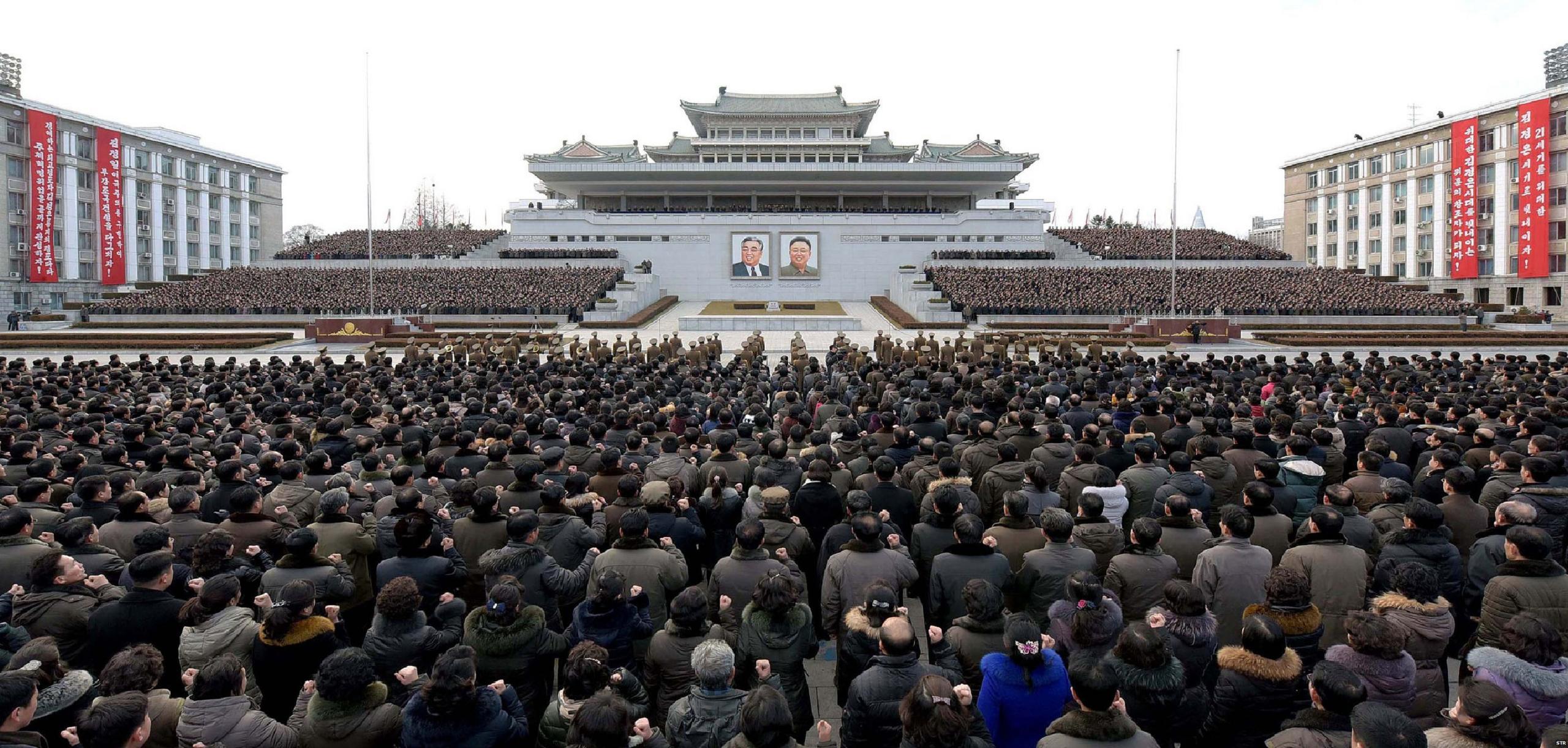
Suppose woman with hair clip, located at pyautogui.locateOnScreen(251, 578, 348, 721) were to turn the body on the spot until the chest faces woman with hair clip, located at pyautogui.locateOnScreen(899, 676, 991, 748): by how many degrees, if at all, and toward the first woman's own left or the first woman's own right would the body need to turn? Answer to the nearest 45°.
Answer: approximately 90° to the first woman's own right

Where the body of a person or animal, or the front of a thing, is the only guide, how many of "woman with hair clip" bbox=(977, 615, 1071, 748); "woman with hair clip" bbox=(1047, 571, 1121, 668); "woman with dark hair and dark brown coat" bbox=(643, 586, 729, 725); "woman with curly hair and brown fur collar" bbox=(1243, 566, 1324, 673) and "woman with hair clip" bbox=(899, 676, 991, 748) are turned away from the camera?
5

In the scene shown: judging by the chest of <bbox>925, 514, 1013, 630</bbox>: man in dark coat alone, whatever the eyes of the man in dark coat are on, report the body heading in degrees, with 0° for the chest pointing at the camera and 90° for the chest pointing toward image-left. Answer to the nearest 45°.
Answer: approximately 180°

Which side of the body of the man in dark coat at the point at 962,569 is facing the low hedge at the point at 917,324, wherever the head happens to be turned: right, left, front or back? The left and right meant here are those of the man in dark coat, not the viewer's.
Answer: front

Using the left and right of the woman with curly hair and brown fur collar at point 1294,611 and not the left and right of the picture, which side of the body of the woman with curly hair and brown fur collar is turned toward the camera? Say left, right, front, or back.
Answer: back

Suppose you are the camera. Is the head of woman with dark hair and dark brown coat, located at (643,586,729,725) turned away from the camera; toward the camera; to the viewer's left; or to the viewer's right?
away from the camera

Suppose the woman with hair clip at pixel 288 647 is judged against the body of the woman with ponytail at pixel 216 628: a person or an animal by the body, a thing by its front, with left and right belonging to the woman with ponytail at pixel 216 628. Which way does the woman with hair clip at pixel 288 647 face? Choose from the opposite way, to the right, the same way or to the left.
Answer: the same way

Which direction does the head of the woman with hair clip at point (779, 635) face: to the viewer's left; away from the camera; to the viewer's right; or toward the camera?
away from the camera

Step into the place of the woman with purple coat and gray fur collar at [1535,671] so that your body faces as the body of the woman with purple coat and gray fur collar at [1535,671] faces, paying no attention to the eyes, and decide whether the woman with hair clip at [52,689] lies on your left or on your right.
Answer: on your left

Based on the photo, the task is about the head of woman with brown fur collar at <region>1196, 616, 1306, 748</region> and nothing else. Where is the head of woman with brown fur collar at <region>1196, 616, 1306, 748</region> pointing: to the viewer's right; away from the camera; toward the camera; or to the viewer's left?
away from the camera

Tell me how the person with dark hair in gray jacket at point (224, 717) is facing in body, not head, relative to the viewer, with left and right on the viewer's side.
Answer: facing away from the viewer and to the right of the viewer

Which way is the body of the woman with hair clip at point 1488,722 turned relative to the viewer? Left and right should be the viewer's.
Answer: facing away from the viewer and to the left of the viewer

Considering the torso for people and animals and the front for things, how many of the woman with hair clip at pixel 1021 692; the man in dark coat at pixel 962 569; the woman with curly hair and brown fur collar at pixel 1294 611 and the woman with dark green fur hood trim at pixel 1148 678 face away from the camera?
4

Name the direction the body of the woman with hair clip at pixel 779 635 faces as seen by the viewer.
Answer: away from the camera

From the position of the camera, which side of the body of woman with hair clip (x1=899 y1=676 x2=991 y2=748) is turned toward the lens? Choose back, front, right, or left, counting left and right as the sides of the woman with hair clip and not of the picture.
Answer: back

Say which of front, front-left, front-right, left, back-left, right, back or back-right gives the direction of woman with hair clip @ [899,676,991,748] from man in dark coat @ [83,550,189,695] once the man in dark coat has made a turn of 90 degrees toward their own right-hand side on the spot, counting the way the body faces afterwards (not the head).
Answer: front

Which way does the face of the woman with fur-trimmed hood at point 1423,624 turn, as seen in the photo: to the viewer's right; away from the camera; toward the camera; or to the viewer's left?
away from the camera

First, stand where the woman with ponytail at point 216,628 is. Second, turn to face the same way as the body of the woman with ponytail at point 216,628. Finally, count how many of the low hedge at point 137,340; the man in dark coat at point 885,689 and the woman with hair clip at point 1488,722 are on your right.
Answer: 2
